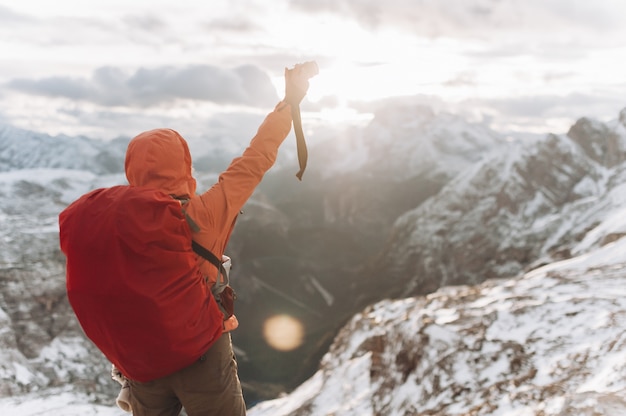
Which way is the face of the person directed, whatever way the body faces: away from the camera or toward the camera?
away from the camera

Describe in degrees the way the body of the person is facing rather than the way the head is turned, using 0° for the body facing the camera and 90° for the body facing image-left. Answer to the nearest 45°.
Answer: approximately 225°
